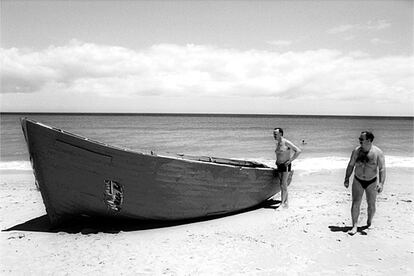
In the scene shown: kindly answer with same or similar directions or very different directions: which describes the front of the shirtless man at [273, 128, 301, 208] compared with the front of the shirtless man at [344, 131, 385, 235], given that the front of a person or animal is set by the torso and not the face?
same or similar directions

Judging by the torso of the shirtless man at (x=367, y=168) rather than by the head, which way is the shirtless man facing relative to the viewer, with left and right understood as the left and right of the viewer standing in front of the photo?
facing the viewer and to the left of the viewer

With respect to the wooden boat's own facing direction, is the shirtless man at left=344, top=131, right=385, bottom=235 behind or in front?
behind

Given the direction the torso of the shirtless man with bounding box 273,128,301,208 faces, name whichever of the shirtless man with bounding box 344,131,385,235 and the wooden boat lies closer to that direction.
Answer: the wooden boat

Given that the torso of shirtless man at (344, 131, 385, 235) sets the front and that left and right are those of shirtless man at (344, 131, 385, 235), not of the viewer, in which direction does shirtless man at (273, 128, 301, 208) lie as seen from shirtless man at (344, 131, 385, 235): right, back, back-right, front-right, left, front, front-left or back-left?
right

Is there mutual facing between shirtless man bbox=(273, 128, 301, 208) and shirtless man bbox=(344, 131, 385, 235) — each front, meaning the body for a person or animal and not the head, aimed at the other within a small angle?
no

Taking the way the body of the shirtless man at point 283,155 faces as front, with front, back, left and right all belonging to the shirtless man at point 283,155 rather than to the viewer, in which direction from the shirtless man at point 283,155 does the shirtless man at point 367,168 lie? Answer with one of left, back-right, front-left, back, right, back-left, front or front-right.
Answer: left

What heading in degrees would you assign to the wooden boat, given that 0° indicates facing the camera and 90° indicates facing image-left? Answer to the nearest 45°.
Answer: approximately 90°

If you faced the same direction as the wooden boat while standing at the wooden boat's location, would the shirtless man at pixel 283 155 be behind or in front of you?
behind

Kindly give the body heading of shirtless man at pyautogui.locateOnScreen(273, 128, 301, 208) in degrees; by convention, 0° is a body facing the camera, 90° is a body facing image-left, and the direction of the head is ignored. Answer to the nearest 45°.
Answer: approximately 45°

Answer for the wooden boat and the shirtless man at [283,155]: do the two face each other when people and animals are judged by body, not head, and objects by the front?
no
